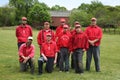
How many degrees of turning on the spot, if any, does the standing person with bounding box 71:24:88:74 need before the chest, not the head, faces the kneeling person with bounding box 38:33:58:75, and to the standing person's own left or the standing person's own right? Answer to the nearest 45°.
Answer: approximately 90° to the standing person's own right

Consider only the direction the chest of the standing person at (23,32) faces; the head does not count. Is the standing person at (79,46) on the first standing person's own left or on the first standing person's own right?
on the first standing person's own left

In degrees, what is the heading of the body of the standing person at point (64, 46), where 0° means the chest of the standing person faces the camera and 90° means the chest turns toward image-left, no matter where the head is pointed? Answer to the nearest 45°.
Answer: approximately 0°

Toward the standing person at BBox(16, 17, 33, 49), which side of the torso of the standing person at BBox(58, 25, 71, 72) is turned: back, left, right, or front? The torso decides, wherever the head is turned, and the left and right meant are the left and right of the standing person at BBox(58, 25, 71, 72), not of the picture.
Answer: right
